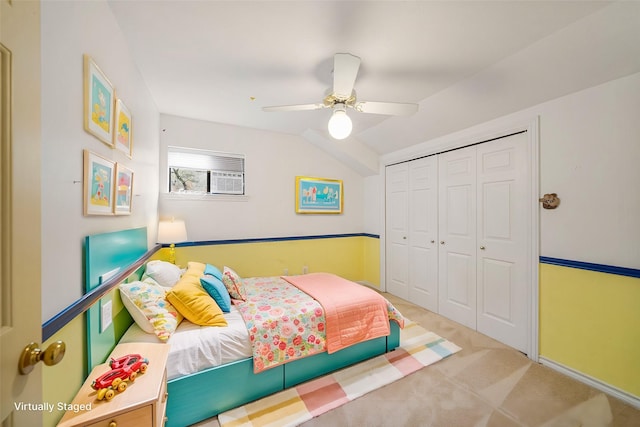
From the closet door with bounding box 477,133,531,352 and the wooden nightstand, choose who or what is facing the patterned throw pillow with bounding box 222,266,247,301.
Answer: the closet door

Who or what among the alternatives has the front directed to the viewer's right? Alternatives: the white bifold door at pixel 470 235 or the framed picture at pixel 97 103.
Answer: the framed picture

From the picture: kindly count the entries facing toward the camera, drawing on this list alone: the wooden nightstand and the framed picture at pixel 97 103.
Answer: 1

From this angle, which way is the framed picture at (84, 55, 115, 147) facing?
to the viewer's right

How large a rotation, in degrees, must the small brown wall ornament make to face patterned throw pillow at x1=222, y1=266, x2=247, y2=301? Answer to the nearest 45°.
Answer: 0° — it already faces it

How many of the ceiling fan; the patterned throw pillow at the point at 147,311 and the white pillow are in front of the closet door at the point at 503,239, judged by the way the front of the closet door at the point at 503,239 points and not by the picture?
3
